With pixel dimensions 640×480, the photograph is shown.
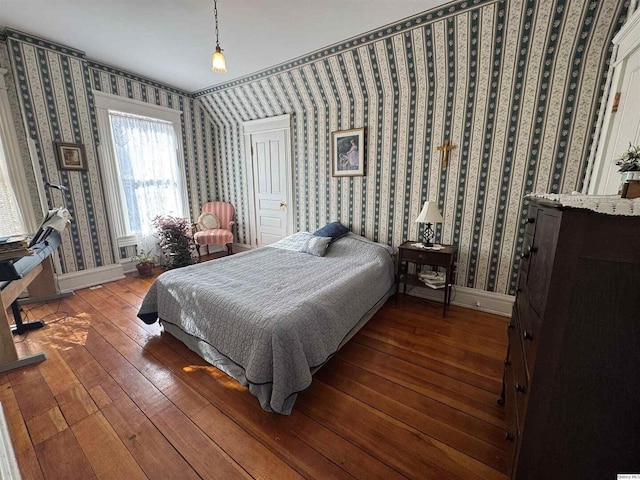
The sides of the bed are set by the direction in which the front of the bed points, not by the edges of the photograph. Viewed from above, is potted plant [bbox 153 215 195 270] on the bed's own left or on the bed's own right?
on the bed's own right

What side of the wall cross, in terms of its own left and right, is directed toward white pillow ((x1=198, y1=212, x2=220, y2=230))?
right

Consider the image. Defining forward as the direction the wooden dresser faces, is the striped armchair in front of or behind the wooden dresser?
in front

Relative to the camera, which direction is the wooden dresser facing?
to the viewer's left

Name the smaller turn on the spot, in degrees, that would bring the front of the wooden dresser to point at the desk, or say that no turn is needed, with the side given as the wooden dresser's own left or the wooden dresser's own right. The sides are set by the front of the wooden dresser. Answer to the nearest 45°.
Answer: approximately 45° to the wooden dresser's own left

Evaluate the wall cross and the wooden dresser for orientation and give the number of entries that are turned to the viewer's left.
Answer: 1

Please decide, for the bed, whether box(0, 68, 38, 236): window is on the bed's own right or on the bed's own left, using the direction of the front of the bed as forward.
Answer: on the bed's own right

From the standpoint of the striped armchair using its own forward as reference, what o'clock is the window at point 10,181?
The window is roughly at 2 o'clock from the striped armchair.

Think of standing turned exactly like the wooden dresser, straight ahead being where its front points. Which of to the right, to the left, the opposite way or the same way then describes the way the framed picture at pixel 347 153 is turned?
to the left

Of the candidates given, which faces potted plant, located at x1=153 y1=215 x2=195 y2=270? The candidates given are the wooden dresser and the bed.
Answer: the wooden dresser

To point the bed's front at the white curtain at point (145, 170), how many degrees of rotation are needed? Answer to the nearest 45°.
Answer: approximately 90° to its right

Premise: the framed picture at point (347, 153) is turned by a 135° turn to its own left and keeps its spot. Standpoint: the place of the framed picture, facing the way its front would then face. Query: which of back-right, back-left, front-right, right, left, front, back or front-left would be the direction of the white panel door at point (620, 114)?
front-right

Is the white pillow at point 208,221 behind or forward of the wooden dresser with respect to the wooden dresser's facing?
forward

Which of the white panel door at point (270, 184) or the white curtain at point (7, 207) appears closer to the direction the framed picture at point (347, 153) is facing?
the white curtain

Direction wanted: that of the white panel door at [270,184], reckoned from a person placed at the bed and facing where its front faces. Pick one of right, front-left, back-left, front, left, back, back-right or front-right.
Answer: back-right
